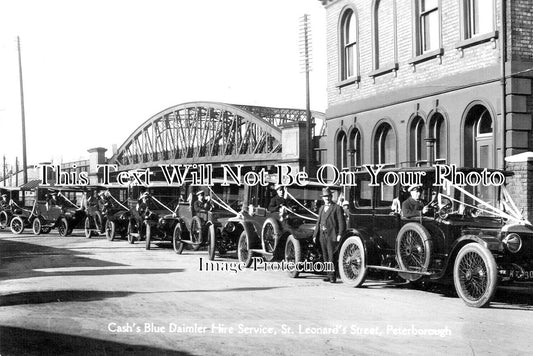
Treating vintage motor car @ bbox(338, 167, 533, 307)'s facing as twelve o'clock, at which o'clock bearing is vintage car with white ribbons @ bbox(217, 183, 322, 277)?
The vintage car with white ribbons is roughly at 6 o'clock from the vintage motor car.

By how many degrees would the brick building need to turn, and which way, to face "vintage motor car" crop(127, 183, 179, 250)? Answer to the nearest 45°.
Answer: approximately 45° to its right

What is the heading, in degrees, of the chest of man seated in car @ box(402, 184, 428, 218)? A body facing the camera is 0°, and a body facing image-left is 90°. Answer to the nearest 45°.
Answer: approximately 315°

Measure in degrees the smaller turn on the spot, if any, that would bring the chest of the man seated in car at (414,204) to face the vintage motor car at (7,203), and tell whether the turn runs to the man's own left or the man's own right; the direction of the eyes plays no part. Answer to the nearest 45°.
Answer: approximately 180°

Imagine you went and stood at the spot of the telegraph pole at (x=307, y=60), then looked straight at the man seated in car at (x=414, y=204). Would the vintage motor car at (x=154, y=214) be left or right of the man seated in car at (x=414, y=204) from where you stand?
right

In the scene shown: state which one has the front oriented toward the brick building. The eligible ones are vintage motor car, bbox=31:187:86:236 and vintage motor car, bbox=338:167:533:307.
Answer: vintage motor car, bbox=31:187:86:236

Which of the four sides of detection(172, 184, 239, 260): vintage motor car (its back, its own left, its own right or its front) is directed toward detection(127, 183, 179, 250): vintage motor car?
back

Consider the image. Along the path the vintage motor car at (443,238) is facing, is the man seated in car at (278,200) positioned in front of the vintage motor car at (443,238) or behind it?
behind

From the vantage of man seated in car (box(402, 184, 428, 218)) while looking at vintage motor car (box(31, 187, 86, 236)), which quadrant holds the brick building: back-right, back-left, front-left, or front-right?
front-right

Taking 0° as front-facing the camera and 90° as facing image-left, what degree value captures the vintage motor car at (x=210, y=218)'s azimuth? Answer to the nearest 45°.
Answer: approximately 315°

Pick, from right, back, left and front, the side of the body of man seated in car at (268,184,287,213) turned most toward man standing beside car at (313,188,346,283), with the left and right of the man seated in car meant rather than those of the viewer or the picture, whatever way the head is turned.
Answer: front

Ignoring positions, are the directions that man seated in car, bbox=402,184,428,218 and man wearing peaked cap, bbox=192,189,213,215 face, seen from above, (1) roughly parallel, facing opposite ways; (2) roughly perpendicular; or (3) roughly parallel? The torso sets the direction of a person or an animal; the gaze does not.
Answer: roughly parallel

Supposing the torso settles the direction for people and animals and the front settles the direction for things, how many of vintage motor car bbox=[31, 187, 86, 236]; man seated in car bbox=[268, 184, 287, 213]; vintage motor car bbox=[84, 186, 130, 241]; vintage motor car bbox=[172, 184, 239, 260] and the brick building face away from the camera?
0

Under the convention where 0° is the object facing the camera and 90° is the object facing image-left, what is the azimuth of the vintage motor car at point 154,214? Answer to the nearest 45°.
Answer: approximately 315°

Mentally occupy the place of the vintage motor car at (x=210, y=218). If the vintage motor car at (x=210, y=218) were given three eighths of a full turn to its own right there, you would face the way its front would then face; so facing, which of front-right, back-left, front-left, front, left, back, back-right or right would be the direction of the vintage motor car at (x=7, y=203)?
front-right

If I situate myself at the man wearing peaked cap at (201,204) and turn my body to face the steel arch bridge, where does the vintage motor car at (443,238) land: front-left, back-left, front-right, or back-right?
back-right

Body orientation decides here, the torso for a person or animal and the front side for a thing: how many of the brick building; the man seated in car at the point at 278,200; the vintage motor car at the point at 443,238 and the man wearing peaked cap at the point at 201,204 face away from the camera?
0
